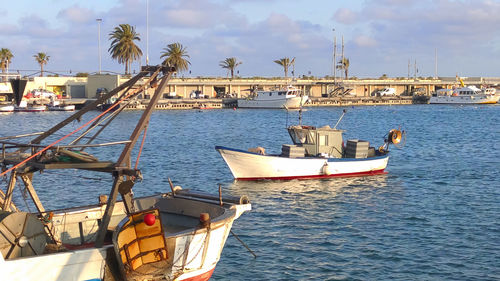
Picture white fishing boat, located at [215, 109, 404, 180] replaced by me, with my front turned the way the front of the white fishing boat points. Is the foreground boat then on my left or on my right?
on my left

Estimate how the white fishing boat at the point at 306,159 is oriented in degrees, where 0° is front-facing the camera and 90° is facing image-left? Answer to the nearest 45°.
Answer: approximately 90°

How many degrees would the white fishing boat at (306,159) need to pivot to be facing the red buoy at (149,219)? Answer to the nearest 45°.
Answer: approximately 90° to its left
